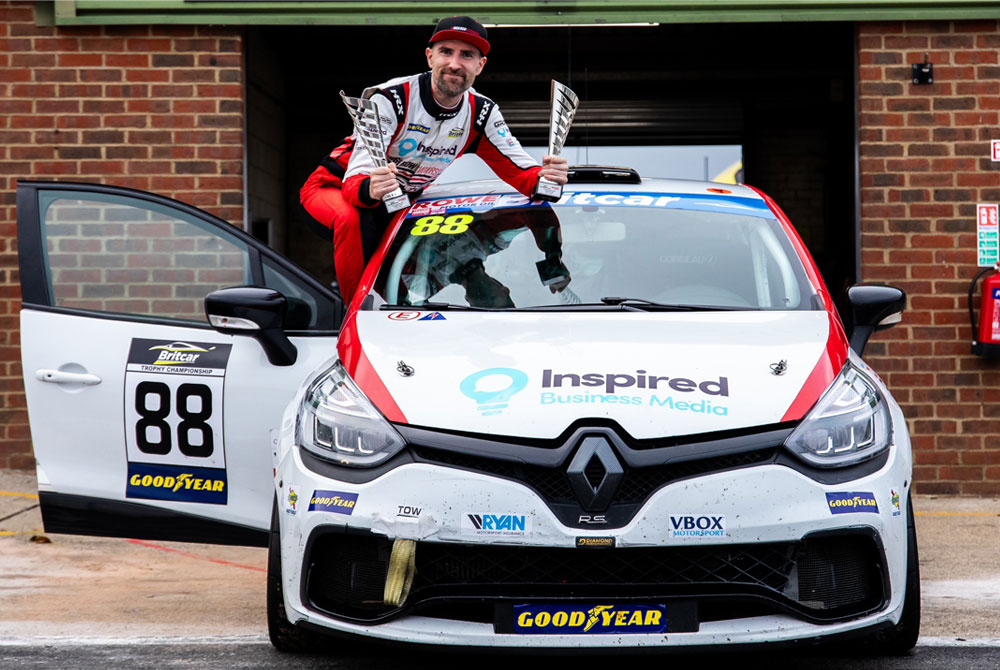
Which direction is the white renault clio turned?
toward the camera

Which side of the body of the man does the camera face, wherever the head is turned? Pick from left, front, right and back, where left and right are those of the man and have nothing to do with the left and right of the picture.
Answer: front

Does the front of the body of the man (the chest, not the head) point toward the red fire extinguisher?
no

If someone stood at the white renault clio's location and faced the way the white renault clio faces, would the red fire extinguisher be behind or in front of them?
behind

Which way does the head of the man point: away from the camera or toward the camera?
toward the camera
